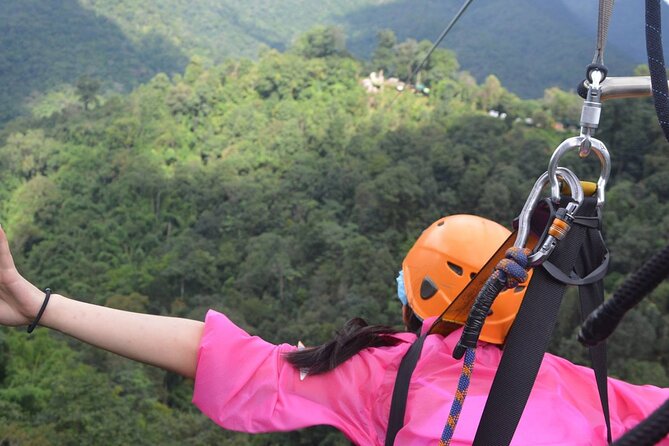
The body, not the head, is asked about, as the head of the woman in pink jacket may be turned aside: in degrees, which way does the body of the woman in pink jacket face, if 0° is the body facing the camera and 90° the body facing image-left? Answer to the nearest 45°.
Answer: approximately 180°

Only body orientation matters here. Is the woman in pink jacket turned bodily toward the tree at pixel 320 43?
yes

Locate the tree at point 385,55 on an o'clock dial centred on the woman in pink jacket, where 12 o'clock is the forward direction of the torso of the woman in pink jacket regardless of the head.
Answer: The tree is roughly at 12 o'clock from the woman in pink jacket.
